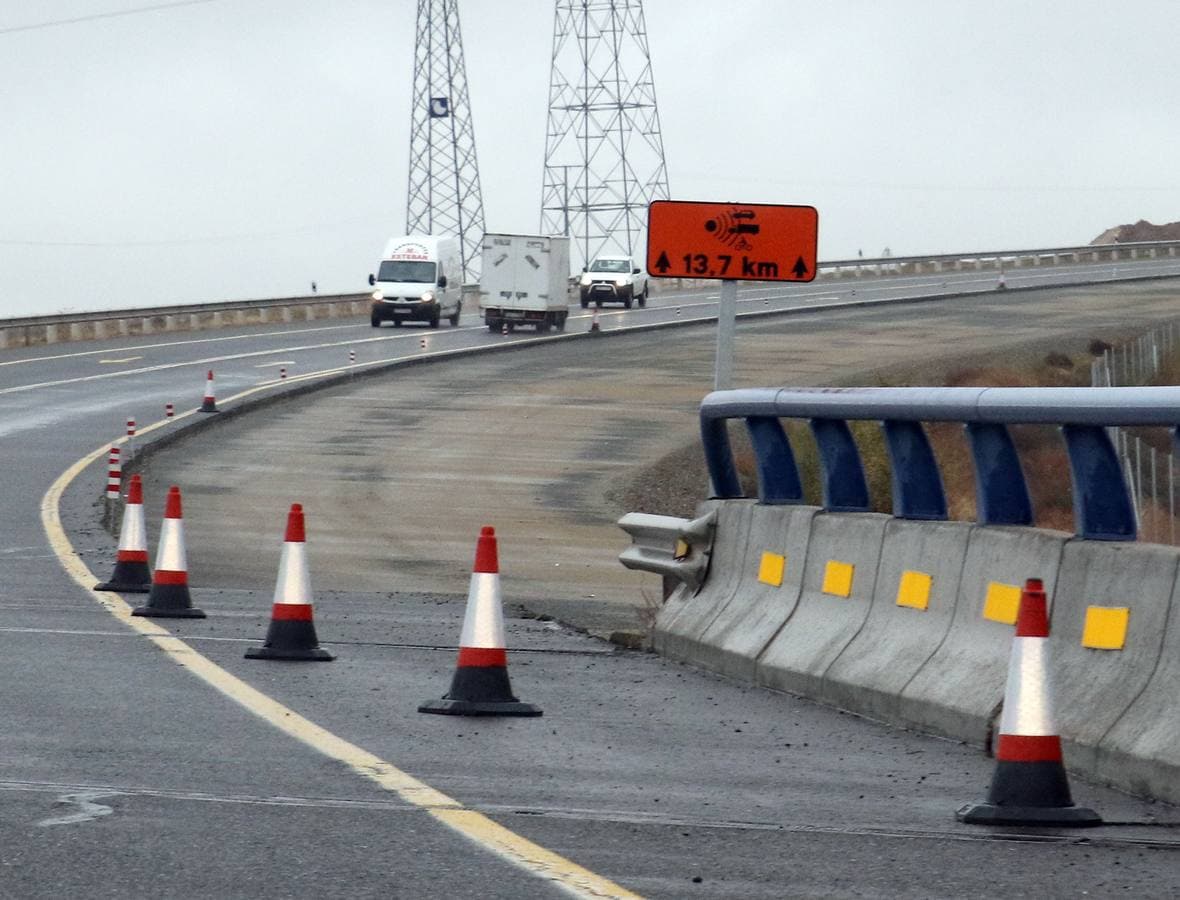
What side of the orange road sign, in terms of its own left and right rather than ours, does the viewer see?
front

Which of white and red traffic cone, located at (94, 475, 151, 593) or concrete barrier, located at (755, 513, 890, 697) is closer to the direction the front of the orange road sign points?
the concrete barrier

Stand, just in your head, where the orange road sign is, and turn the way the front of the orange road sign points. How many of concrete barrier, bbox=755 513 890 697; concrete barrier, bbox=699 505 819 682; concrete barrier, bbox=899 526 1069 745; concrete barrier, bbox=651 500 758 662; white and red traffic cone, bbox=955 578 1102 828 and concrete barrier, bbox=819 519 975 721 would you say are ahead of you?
6

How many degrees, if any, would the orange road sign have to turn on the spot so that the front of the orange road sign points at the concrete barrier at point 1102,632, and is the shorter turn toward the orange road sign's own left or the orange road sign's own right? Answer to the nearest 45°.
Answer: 0° — it already faces it

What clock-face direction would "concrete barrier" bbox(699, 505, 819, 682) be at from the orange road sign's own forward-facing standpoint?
The concrete barrier is roughly at 12 o'clock from the orange road sign.

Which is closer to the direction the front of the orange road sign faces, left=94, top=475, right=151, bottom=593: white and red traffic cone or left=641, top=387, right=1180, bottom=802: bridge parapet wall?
the bridge parapet wall

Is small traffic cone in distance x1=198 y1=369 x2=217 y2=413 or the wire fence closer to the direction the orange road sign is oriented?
the wire fence

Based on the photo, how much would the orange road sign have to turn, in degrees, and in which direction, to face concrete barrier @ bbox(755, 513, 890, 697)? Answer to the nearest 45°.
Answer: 0° — it already faces it

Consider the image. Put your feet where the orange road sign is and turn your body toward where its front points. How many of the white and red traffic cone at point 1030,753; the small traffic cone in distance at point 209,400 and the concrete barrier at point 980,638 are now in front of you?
2

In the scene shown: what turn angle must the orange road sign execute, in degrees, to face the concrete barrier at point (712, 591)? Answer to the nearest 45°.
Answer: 0° — it already faces it

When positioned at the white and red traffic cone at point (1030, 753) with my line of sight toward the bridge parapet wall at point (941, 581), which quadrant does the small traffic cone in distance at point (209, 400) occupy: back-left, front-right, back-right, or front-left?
front-left

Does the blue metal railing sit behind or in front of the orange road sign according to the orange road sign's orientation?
in front
